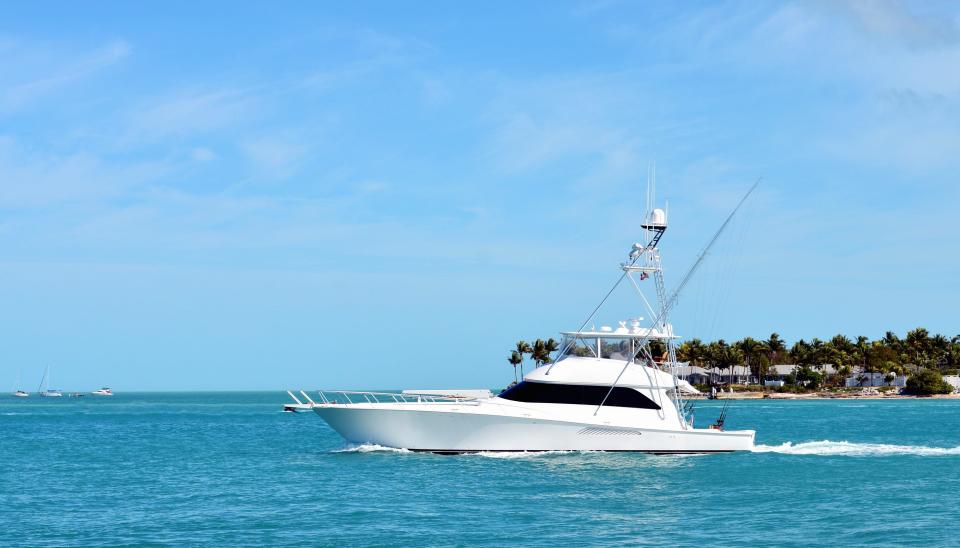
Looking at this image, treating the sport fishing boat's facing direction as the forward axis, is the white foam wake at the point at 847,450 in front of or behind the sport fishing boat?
behind

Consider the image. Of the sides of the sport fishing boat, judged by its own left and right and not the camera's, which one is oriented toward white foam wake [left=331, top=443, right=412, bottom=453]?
front

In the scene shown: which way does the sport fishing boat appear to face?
to the viewer's left
